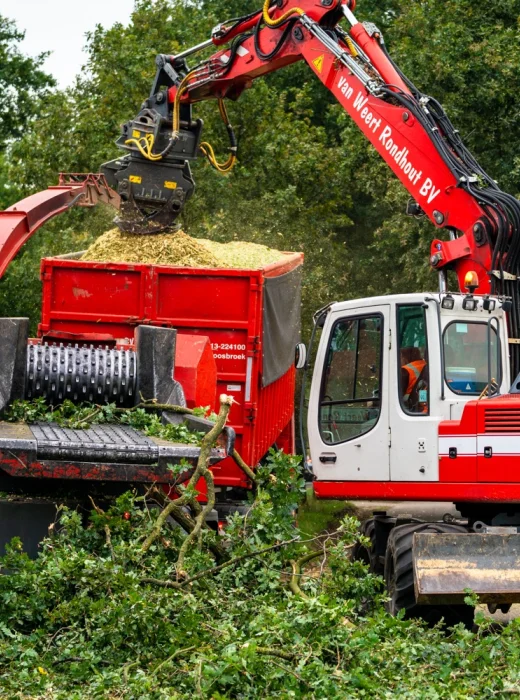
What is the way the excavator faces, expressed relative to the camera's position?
facing away from the viewer and to the left of the viewer

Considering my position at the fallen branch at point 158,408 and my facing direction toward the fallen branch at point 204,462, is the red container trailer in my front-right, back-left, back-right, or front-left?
back-left

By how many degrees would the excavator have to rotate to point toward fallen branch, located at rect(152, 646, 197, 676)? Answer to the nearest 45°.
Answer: approximately 90° to its left

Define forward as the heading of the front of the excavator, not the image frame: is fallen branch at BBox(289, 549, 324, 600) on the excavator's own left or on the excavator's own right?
on the excavator's own left

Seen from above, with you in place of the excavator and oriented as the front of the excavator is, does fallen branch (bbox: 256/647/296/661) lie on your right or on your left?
on your left
